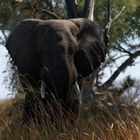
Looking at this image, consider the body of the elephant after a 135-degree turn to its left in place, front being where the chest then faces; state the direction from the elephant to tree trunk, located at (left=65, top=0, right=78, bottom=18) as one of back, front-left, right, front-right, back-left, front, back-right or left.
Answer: front-left

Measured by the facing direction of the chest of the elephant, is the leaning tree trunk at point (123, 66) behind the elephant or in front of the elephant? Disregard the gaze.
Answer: behind

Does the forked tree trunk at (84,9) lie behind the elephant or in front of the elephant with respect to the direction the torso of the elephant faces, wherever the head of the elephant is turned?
behind

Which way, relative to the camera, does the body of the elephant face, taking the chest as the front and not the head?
toward the camera
